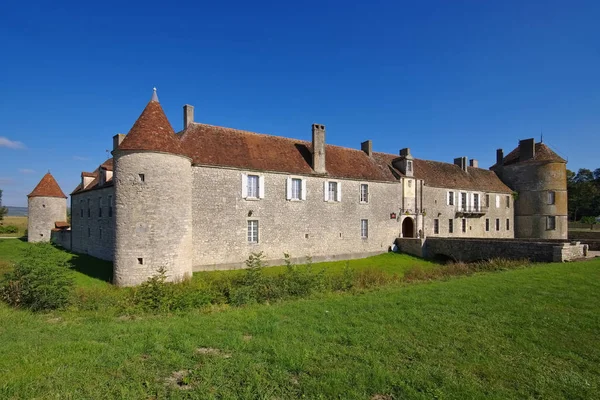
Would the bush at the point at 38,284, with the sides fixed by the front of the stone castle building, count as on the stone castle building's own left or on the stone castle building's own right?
on the stone castle building's own right
